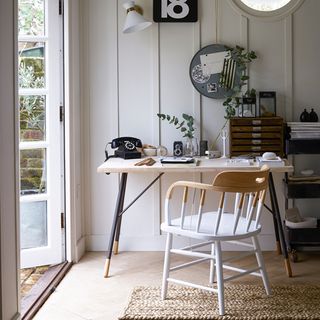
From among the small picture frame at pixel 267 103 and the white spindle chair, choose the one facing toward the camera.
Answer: the small picture frame

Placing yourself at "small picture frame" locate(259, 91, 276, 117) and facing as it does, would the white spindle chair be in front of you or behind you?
in front

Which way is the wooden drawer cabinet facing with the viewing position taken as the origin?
facing the viewer

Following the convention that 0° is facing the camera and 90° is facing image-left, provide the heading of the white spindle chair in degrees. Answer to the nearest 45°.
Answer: approximately 135°

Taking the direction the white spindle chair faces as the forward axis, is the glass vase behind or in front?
in front

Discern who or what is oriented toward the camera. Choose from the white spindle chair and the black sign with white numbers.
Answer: the black sign with white numbers

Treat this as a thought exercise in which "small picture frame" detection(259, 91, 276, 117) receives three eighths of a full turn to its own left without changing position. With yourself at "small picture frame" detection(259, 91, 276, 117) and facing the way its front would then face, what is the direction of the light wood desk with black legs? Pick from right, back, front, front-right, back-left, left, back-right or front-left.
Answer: back

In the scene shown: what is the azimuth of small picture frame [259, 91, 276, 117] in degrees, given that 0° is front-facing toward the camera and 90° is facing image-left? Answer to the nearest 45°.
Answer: approximately 0°

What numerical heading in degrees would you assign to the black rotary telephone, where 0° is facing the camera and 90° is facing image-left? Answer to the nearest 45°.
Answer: approximately 315°

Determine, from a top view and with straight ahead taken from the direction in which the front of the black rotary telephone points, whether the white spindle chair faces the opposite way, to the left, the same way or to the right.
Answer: the opposite way

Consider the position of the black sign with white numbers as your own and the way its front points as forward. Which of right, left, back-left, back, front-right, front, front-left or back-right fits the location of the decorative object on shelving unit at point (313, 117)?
left
